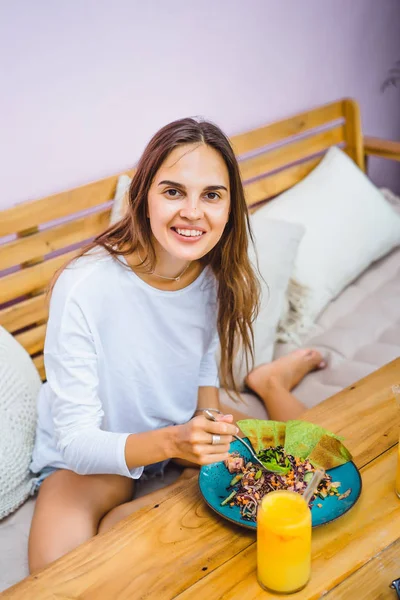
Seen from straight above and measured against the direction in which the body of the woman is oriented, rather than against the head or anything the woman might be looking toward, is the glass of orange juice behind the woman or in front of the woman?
in front

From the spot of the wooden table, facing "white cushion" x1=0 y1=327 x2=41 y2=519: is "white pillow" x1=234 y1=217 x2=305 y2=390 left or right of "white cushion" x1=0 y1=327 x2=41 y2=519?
right

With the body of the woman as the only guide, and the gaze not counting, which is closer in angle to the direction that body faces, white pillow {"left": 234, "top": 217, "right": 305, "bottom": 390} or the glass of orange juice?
the glass of orange juice

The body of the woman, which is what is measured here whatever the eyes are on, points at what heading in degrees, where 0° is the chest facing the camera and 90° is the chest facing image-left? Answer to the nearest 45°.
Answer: approximately 315°

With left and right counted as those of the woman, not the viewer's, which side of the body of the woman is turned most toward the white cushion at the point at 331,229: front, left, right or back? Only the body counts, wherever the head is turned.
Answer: left

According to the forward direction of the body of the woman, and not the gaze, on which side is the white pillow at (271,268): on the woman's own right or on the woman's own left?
on the woman's own left
